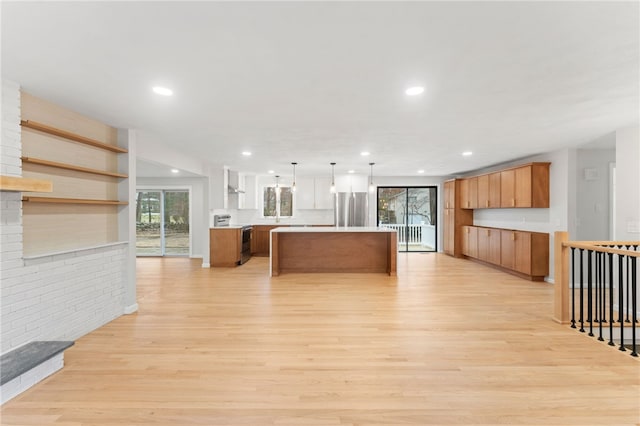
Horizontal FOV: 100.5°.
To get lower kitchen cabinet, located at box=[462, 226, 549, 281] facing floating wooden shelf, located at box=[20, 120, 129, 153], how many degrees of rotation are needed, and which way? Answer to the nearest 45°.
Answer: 0° — it already faces it

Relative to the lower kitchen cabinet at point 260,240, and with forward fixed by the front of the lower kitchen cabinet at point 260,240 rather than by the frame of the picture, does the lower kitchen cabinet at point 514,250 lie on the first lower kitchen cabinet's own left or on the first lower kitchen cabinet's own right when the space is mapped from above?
on the first lower kitchen cabinet's own left

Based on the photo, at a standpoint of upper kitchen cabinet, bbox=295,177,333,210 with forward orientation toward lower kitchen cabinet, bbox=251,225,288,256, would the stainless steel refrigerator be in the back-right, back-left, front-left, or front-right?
back-left

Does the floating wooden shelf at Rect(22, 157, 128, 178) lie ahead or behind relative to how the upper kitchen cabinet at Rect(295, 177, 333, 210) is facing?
ahead

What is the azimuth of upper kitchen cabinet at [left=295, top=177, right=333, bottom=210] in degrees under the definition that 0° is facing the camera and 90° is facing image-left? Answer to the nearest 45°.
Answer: approximately 0°

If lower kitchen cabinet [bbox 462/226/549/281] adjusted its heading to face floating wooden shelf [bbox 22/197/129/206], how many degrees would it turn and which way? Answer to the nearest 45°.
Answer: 0° — it already faces it

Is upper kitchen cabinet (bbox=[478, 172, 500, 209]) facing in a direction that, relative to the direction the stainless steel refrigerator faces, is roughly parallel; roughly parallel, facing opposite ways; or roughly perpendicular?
roughly perpendicular
